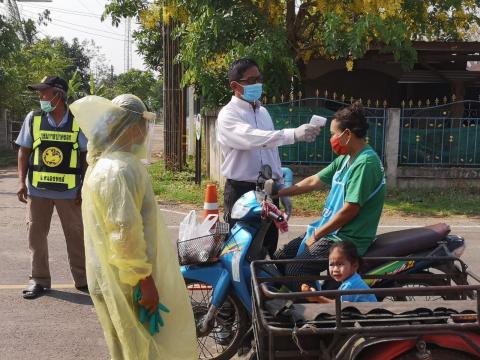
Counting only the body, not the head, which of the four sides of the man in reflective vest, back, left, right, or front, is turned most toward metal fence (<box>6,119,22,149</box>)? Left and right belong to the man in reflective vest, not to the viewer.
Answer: back

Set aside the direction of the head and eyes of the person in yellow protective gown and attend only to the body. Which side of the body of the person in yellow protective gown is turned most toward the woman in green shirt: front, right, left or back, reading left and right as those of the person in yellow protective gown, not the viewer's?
front

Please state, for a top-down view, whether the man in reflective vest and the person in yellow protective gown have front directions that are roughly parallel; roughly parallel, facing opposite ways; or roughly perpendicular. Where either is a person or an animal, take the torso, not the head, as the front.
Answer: roughly perpendicular

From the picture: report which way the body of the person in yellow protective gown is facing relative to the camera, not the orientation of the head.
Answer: to the viewer's right

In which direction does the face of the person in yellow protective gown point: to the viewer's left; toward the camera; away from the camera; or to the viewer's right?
to the viewer's right

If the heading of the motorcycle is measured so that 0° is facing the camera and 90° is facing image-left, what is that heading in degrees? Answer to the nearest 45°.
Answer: approximately 90°

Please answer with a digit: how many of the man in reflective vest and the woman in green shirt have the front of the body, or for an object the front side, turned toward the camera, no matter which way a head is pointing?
1

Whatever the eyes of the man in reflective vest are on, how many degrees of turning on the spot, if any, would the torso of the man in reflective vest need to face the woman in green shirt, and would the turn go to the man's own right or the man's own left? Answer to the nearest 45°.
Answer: approximately 45° to the man's own left

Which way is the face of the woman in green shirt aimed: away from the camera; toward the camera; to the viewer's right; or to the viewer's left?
to the viewer's left

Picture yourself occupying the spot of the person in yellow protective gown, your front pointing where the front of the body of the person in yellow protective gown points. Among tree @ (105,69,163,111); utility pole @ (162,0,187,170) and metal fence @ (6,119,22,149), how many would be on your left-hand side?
3

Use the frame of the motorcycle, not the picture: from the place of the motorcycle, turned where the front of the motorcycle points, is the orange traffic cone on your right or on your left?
on your right

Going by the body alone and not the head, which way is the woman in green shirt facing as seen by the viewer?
to the viewer's left

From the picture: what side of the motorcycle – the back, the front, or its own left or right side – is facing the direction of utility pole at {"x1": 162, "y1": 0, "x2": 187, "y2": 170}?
right

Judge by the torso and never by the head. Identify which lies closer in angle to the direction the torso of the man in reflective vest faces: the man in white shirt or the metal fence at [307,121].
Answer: the man in white shirt

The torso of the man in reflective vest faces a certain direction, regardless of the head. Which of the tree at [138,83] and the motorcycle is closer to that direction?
the motorcycle

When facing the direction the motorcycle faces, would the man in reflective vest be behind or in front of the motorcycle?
in front
